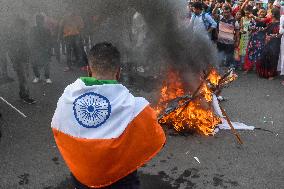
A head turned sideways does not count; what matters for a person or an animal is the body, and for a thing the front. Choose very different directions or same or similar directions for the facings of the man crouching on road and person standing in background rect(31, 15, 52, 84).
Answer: very different directions

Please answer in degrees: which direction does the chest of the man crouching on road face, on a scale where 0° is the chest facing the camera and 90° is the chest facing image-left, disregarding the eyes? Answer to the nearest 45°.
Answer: approximately 180°

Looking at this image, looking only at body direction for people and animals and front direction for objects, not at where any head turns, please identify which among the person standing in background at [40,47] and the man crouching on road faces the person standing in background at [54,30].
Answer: the man crouching on road

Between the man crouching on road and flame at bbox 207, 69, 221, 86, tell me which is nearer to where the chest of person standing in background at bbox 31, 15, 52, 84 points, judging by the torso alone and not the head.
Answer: the man crouching on road

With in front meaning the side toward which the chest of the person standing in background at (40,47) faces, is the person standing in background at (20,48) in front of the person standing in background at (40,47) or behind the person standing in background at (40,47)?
in front

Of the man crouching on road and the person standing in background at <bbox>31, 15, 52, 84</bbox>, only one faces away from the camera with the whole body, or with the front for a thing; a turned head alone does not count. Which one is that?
the man crouching on road

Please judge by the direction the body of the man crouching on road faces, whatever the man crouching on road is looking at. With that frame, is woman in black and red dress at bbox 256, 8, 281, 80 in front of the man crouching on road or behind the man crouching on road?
in front

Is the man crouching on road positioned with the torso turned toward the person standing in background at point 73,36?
yes

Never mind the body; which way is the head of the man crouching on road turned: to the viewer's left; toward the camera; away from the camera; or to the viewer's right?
away from the camera

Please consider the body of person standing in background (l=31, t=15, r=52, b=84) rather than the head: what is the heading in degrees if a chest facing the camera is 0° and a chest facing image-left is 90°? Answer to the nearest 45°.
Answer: approximately 0°

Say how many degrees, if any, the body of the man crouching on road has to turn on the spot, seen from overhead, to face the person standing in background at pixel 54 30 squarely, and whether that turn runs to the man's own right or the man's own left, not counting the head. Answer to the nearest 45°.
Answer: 0° — they already face them

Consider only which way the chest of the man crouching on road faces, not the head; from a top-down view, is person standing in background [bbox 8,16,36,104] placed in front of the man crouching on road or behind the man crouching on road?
in front

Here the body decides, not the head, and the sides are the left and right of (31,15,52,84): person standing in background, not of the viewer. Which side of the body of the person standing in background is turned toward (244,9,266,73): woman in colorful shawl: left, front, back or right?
left
